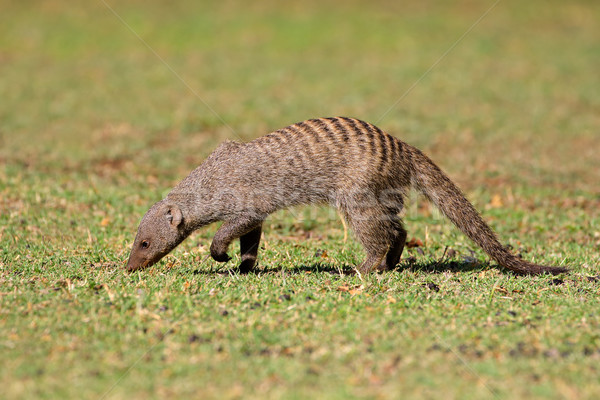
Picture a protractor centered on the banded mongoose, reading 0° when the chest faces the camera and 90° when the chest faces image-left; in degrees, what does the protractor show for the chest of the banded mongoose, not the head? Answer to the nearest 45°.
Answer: approximately 90°
